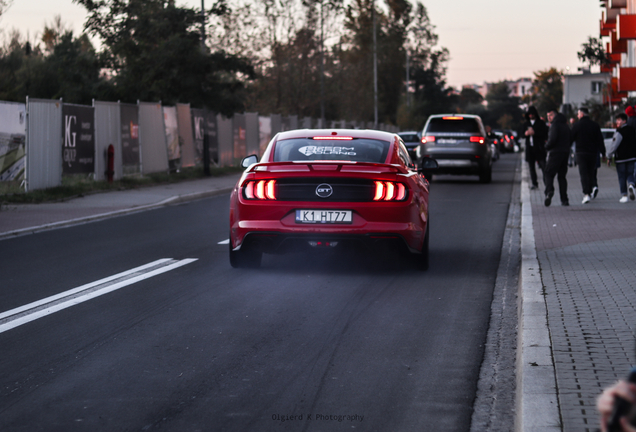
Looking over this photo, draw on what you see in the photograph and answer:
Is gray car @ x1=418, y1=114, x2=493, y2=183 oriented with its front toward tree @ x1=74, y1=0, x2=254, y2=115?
no

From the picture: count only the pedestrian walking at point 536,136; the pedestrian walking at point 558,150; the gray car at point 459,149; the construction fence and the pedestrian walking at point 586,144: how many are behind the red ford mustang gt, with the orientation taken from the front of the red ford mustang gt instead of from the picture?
0

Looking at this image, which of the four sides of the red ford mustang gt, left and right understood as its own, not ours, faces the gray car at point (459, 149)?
front

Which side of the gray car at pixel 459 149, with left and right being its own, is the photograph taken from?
back

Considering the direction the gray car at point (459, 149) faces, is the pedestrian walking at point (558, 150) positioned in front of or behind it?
behind

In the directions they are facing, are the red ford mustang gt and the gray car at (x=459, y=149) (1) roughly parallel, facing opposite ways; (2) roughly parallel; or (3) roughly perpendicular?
roughly parallel

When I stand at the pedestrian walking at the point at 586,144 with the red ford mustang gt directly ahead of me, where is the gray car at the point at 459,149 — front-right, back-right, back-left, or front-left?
back-right

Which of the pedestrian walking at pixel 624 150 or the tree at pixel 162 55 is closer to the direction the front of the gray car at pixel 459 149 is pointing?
the tree

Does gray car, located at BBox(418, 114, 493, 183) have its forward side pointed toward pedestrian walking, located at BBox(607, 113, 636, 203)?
no

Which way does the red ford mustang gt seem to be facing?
away from the camera

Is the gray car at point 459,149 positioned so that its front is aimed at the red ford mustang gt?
no

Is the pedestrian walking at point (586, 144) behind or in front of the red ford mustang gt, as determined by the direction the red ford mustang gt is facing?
in front

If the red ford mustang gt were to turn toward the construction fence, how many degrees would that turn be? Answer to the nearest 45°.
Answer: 0° — it already faces it

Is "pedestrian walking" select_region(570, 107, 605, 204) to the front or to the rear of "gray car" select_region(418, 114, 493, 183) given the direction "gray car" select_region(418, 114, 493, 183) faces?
to the rear

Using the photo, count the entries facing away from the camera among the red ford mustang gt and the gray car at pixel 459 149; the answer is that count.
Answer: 2
